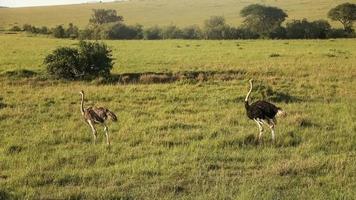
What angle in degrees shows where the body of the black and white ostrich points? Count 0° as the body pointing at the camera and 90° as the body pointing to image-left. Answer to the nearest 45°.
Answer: approximately 90°

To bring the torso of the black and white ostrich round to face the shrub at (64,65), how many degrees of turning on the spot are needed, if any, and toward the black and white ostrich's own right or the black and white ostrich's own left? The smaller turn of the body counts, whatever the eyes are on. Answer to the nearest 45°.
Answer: approximately 45° to the black and white ostrich's own right

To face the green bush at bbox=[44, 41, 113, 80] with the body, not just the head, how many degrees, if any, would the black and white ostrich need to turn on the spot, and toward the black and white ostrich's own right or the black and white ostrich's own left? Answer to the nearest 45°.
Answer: approximately 45° to the black and white ostrich's own right
